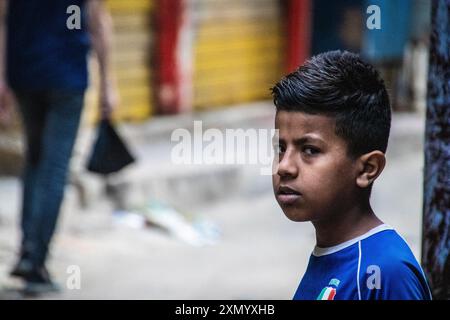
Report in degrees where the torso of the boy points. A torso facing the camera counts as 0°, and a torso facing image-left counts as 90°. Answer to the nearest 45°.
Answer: approximately 45°

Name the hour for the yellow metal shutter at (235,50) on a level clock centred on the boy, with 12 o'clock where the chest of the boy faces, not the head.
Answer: The yellow metal shutter is roughly at 4 o'clock from the boy.

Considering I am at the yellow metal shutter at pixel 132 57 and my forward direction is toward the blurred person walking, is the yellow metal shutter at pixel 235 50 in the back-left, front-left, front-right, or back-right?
back-left

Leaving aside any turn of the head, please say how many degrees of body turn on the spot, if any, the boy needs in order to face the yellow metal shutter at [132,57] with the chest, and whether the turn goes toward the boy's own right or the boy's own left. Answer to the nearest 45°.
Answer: approximately 135° to the boy's own right
